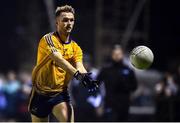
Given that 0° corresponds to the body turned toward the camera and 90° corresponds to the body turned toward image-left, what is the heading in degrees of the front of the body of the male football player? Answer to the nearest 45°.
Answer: approximately 315°

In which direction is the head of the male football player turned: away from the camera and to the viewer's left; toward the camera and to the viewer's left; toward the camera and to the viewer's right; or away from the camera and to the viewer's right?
toward the camera and to the viewer's right

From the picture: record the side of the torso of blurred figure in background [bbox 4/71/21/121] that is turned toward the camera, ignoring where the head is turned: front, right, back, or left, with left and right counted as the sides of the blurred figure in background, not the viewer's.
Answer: front

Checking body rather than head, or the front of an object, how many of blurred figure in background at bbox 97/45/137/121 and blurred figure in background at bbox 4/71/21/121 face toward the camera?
2

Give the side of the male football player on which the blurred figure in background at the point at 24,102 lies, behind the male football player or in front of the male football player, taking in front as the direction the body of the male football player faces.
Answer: behind

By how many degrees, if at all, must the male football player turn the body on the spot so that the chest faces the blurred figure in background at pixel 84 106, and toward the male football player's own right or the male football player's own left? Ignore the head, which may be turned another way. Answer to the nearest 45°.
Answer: approximately 135° to the male football player's own left

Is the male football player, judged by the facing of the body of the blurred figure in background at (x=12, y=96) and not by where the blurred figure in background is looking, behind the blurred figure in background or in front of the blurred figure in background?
in front

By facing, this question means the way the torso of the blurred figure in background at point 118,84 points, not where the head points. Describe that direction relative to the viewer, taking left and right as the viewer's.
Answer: facing the viewer
